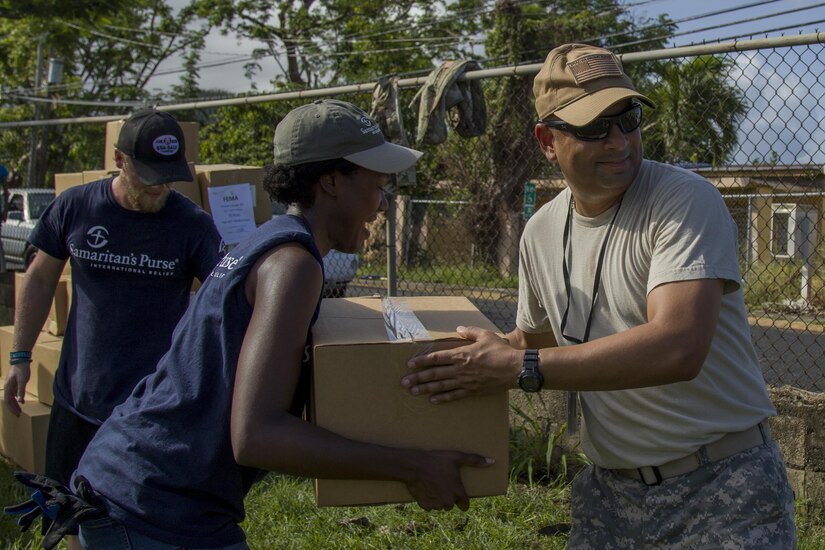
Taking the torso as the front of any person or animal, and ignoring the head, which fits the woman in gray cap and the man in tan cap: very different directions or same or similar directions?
very different directions

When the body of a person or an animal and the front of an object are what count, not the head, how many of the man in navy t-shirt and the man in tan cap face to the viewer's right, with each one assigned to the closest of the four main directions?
0

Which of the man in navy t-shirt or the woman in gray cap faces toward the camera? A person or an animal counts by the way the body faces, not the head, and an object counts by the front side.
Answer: the man in navy t-shirt

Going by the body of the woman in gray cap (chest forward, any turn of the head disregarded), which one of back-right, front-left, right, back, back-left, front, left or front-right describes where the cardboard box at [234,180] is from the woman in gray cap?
left

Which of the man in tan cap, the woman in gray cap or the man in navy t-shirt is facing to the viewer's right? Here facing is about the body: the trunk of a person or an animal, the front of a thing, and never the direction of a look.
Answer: the woman in gray cap

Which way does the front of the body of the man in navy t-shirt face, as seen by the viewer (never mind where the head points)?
toward the camera

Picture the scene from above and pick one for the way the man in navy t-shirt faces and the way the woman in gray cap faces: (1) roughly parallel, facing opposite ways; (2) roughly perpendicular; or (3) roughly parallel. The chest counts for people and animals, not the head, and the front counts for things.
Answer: roughly perpendicular

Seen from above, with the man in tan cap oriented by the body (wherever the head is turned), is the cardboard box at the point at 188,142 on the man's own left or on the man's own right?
on the man's own right

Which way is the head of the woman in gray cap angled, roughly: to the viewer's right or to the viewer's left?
to the viewer's right

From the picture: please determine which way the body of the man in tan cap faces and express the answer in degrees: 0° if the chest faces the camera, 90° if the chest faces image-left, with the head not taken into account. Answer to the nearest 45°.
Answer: approximately 45°

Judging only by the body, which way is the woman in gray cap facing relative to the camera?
to the viewer's right

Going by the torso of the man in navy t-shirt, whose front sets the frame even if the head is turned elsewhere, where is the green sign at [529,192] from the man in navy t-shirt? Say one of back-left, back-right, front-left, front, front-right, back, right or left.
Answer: back-left

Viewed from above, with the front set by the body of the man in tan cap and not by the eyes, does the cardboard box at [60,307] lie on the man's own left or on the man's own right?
on the man's own right

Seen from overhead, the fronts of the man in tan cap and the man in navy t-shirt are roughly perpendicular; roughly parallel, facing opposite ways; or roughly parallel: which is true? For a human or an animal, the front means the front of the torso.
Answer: roughly perpendicular
